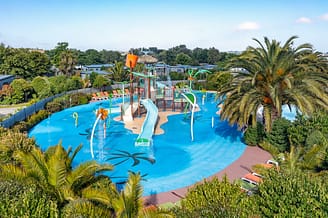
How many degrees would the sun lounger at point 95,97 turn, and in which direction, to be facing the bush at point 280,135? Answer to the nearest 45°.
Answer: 0° — it already faces it

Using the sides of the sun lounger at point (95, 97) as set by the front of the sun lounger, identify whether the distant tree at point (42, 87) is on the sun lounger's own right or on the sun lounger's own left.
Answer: on the sun lounger's own right

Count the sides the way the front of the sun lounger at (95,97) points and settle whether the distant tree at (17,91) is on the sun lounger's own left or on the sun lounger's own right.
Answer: on the sun lounger's own right

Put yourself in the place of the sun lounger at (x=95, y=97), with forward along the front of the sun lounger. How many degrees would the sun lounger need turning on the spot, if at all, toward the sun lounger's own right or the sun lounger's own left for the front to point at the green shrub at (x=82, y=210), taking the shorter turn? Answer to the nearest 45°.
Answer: approximately 45° to the sun lounger's own right

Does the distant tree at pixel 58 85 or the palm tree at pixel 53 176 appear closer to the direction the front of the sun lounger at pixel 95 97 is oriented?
the palm tree

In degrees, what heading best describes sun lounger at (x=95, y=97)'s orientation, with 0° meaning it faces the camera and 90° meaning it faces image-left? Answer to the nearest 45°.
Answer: approximately 315°

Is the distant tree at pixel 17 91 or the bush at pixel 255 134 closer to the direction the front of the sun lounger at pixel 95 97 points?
the bush

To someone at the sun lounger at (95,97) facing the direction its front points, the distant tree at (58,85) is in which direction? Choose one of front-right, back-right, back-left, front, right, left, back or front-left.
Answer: back-right

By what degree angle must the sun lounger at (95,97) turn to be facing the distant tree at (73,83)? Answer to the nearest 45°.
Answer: approximately 180°

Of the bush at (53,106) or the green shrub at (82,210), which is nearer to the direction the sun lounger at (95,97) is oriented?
the green shrub
